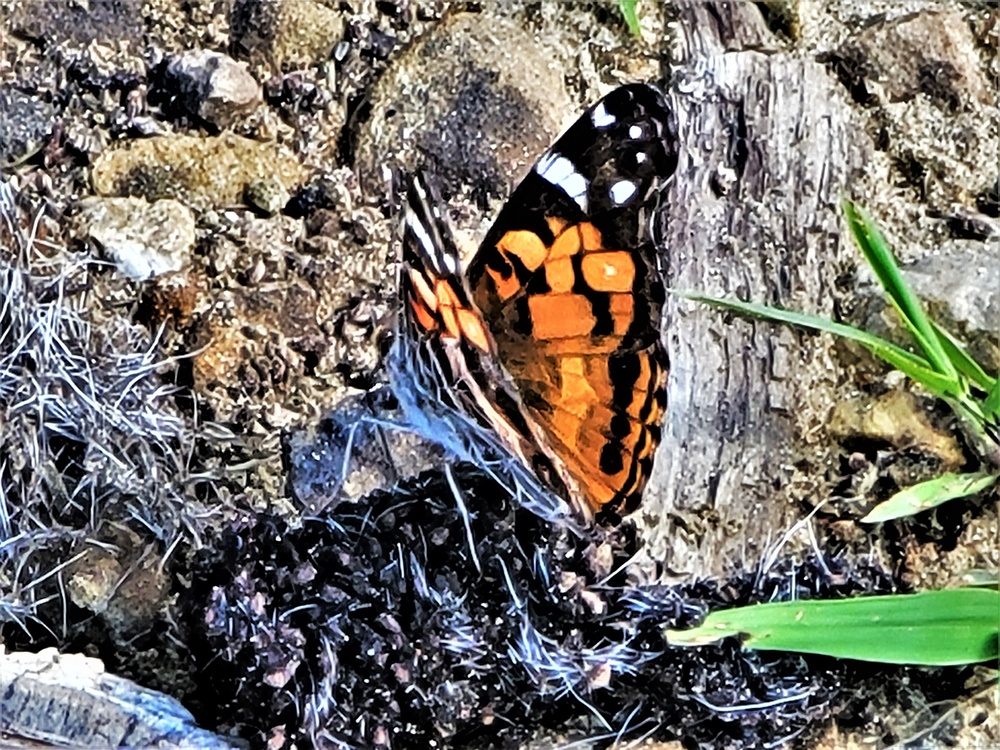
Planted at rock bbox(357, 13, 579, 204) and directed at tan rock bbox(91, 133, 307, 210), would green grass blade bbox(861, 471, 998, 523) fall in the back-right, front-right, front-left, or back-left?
back-left

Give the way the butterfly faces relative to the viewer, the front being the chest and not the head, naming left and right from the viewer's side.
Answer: facing away from the viewer and to the left of the viewer
